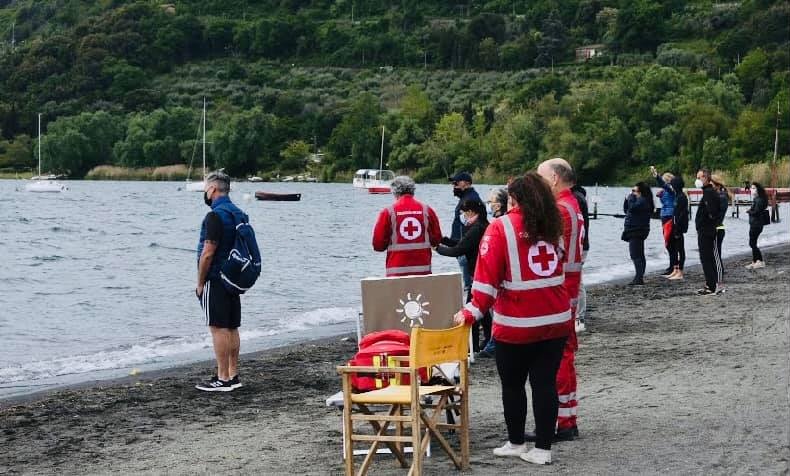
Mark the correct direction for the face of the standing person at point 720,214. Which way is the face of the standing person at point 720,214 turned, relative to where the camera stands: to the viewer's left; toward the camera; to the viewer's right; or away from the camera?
to the viewer's left

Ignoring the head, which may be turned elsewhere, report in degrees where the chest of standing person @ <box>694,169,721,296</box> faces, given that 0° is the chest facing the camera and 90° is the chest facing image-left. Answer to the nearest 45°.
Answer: approximately 90°

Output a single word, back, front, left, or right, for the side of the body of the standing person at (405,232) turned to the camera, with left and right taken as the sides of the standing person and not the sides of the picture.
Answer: back

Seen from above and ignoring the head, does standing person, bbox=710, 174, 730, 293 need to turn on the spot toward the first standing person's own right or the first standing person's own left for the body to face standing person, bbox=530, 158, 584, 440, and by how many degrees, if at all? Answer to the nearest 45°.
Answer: approximately 90° to the first standing person's own left

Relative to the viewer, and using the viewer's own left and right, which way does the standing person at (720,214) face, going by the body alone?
facing to the left of the viewer

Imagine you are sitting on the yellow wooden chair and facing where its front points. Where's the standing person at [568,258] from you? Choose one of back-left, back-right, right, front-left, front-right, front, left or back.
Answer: right
